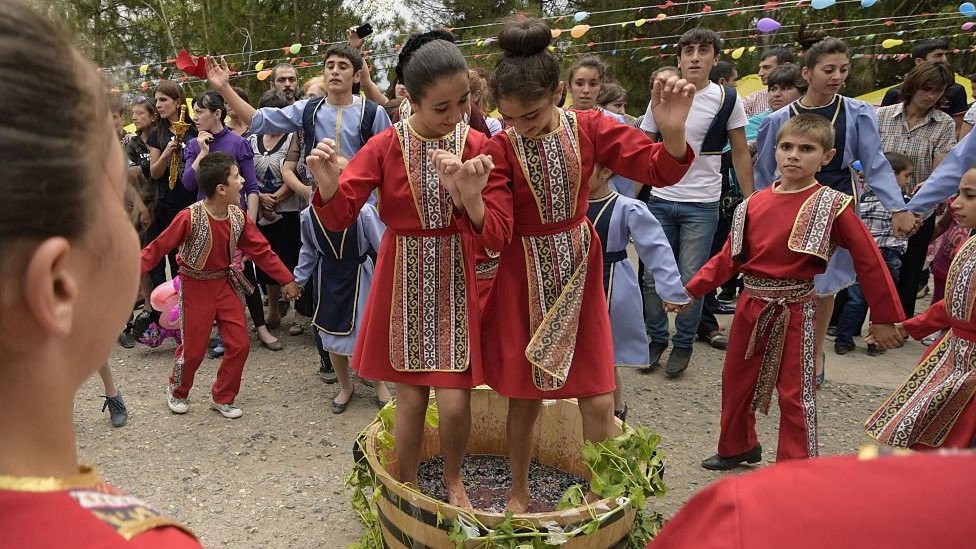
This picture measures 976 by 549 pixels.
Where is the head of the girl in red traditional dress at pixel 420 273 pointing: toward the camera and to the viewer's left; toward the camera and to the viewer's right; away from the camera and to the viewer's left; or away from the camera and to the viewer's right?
toward the camera and to the viewer's right

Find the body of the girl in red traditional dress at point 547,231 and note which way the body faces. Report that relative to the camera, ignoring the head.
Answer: toward the camera

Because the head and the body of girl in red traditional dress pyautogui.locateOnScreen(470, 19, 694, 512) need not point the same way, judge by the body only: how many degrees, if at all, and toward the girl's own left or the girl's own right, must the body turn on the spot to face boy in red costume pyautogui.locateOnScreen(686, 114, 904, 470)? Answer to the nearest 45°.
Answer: approximately 135° to the girl's own left

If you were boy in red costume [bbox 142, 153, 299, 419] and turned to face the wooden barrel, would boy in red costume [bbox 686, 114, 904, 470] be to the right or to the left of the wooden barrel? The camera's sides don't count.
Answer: left

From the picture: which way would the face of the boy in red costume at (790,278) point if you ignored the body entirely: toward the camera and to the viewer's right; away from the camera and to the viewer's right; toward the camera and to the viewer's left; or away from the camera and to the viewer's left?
toward the camera and to the viewer's left

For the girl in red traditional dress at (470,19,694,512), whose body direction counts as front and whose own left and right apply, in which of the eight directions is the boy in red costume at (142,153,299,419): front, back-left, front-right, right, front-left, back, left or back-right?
back-right
